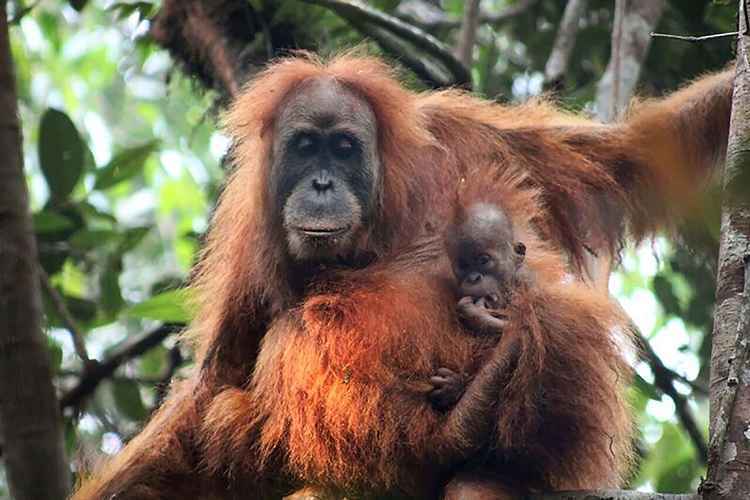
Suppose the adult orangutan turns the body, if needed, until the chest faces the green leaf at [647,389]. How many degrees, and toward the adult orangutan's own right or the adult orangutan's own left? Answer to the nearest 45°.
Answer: approximately 135° to the adult orangutan's own left

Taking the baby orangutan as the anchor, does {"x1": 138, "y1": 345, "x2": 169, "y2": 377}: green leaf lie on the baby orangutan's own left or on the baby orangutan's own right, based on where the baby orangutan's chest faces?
on the baby orangutan's own right

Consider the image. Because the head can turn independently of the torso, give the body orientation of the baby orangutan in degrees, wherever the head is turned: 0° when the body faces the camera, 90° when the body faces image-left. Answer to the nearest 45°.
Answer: approximately 45°

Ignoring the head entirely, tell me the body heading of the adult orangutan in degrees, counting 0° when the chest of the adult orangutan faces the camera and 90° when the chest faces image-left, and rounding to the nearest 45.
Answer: approximately 0°

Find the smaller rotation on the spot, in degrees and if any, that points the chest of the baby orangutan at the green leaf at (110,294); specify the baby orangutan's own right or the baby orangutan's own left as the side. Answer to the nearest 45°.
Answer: approximately 90° to the baby orangutan's own right

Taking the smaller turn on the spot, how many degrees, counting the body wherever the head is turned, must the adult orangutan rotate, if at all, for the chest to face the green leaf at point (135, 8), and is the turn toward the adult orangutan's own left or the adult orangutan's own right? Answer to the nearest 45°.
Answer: approximately 135° to the adult orangutan's own right

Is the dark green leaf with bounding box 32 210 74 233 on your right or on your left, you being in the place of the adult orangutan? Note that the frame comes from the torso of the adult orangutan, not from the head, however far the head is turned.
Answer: on your right
